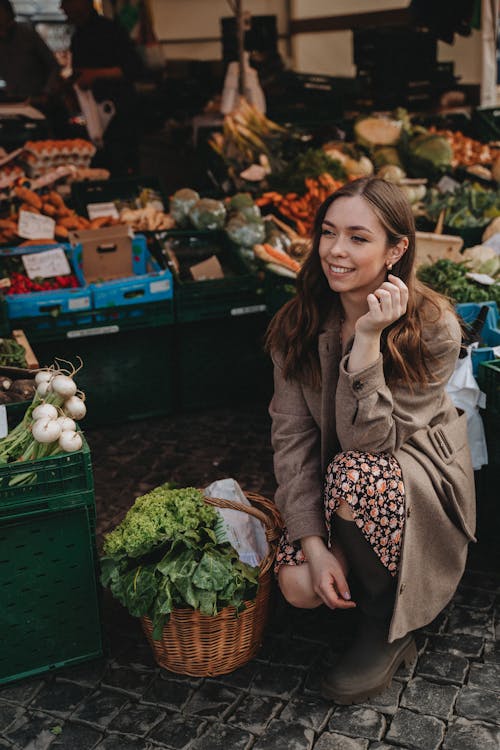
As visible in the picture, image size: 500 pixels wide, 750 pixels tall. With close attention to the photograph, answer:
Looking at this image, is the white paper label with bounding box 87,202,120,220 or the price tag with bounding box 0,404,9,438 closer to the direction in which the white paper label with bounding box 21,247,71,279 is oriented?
the price tag

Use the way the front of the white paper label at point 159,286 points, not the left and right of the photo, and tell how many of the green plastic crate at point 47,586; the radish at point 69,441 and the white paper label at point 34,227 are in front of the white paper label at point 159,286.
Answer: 2

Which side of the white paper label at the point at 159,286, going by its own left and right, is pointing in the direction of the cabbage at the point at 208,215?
back

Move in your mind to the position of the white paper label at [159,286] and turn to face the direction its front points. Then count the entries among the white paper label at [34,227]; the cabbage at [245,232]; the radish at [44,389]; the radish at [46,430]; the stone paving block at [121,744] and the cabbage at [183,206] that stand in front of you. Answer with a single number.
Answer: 3

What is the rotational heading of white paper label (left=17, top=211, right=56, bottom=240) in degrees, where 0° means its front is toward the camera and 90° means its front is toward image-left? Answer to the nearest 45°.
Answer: approximately 0°
